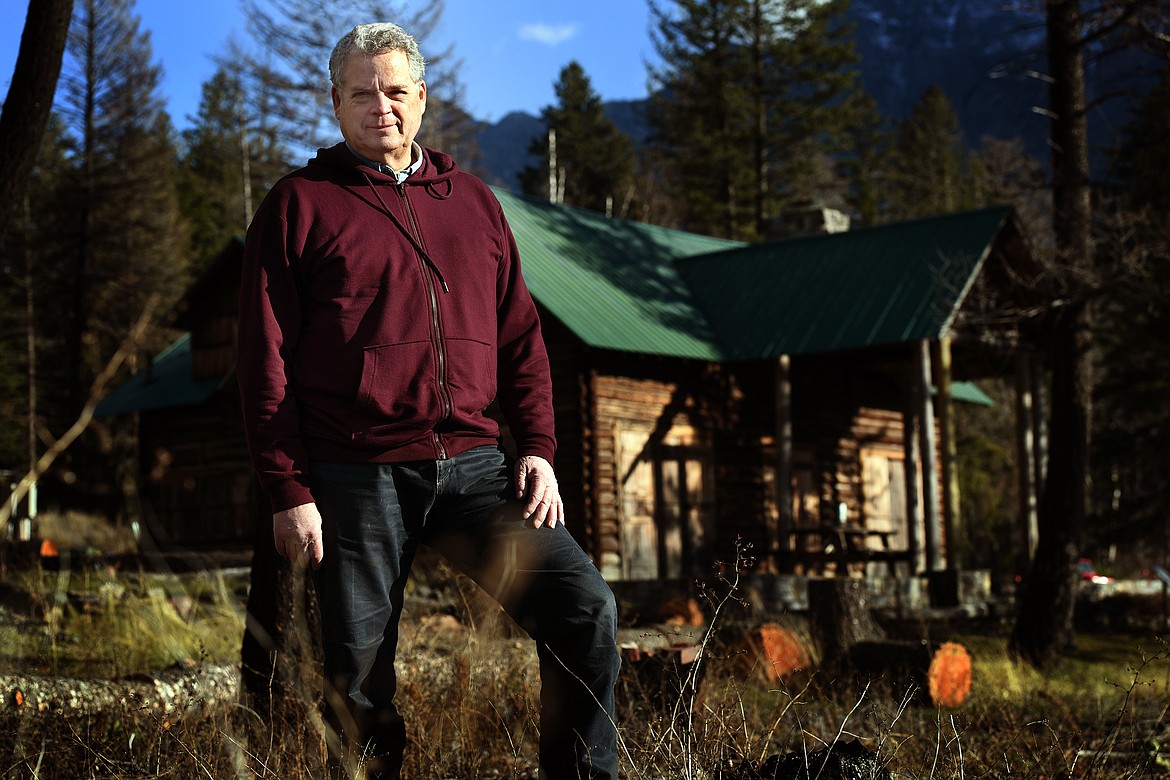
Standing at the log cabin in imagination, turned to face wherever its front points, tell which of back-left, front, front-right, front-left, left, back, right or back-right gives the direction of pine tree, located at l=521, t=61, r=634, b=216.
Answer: back-left

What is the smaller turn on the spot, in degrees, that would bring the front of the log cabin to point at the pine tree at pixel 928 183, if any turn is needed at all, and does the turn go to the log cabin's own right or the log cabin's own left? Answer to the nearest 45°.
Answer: approximately 135° to the log cabin's own left

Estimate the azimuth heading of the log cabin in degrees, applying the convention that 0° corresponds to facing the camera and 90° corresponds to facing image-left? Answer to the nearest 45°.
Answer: approximately 315°

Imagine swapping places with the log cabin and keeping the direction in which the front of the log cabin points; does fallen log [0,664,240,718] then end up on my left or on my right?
on my right

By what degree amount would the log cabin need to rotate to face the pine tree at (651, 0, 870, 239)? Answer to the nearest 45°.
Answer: approximately 135° to its left

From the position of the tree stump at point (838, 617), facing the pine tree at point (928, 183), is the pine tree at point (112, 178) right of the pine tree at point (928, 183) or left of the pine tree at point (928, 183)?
left

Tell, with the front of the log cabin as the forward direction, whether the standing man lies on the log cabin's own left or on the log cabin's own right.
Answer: on the log cabin's own right
